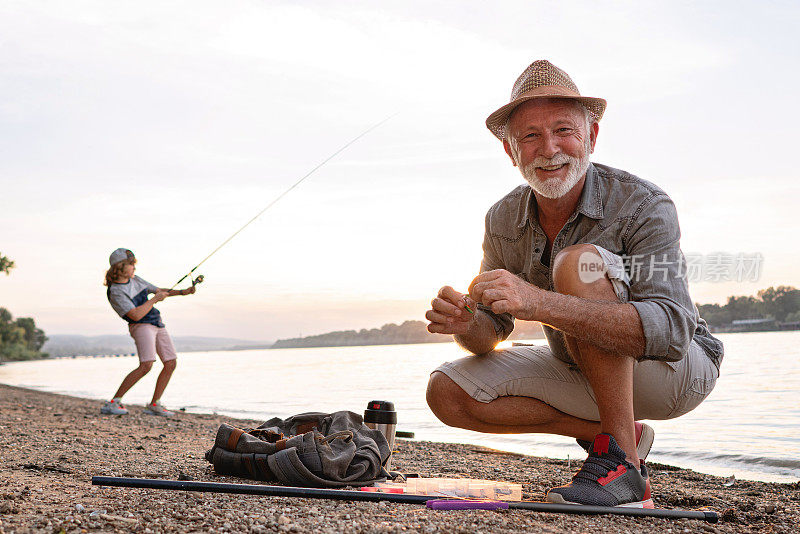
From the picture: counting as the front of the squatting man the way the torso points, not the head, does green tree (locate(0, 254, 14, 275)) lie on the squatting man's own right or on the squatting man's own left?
on the squatting man's own right

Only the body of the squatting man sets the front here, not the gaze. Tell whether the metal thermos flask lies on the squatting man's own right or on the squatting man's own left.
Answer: on the squatting man's own right

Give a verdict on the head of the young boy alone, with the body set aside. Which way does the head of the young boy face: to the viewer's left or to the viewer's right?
to the viewer's right

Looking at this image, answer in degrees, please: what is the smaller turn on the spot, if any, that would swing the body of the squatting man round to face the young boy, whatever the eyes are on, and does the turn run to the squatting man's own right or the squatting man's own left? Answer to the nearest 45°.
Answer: approximately 90° to the squatting man's own right

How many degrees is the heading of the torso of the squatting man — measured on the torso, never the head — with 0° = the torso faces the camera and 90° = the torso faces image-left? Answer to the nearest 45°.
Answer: approximately 45°
